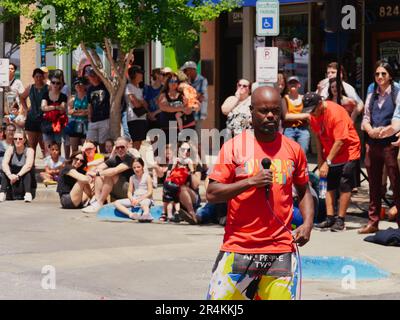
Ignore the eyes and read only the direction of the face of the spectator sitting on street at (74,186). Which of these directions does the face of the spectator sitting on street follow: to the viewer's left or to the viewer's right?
to the viewer's right

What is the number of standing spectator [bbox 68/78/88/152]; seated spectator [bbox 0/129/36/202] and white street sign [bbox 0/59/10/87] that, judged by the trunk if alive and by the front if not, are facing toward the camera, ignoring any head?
3

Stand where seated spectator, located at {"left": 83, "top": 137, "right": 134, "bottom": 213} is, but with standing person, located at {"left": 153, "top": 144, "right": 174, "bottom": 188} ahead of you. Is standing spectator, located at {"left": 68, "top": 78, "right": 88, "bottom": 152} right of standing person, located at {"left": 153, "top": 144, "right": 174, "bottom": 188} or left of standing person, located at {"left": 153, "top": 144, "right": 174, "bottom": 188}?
left

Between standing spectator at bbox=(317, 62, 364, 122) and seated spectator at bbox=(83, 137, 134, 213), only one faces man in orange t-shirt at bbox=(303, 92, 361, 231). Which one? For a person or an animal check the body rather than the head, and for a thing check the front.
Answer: the standing spectator

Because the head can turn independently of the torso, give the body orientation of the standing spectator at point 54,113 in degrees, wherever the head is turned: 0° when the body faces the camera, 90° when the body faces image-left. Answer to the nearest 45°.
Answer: approximately 0°

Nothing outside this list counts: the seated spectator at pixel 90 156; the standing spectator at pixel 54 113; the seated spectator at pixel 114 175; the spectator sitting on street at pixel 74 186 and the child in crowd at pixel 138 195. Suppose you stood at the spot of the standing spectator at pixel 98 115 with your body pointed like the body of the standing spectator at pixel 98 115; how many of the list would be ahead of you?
4

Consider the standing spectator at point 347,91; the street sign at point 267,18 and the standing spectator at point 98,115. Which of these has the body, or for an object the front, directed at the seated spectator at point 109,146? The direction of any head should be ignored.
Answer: the standing spectator at point 98,115

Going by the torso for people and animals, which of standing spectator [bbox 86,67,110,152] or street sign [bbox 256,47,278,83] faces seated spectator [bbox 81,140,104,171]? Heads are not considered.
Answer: the standing spectator
